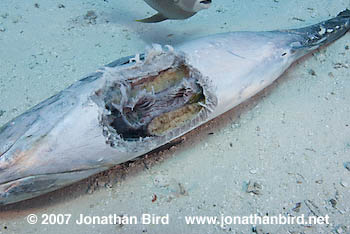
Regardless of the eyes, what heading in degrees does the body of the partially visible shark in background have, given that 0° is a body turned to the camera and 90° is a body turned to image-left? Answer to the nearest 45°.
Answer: approximately 270°

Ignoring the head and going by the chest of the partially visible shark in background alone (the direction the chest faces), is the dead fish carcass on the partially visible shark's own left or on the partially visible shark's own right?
on the partially visible shark's own right
